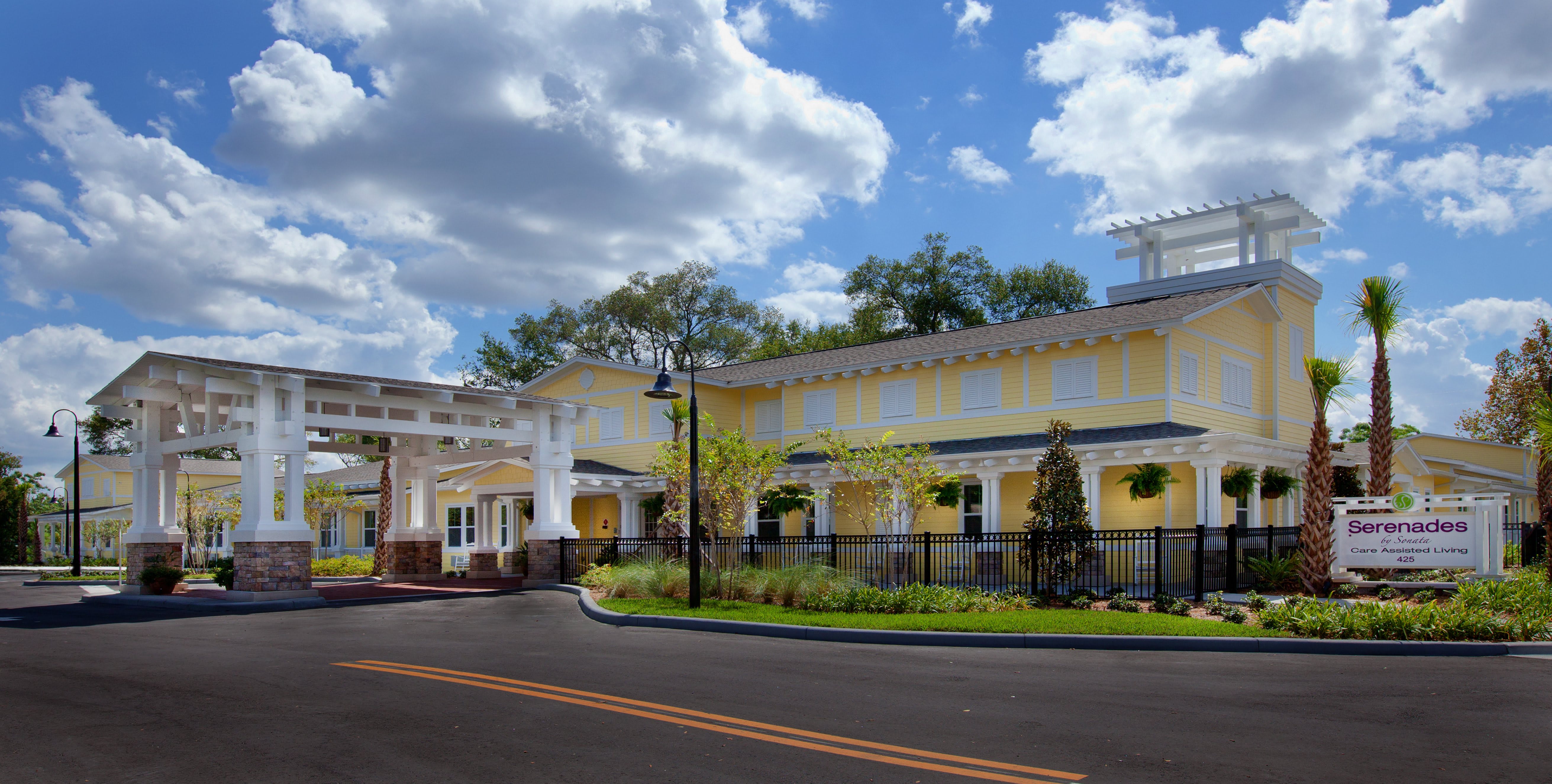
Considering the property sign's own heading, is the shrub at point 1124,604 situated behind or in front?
in front

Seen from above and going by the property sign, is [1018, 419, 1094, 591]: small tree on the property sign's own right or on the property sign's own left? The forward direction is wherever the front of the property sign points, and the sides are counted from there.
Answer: on the property sign's own right

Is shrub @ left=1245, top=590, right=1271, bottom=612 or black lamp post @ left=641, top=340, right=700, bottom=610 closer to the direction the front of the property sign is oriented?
the shrub

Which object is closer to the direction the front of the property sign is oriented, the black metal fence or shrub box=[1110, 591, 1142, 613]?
the shrub

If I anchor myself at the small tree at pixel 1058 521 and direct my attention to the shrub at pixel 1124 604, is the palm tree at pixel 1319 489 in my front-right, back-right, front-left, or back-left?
front-left

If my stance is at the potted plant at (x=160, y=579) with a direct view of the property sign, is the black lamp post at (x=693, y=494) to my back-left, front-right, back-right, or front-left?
front-right

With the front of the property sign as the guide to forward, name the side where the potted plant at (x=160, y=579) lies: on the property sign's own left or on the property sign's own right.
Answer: on the property sign's own right

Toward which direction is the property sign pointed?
toward the camera

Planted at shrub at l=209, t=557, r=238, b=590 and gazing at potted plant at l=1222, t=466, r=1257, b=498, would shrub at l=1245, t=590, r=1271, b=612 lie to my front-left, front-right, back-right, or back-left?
front-right

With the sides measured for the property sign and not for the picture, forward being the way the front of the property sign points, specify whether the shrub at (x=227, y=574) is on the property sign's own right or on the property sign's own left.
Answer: on the property sign's own right

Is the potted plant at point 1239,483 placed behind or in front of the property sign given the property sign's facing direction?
behind

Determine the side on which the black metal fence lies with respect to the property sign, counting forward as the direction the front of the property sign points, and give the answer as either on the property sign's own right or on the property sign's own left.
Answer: on the property sign's own right
